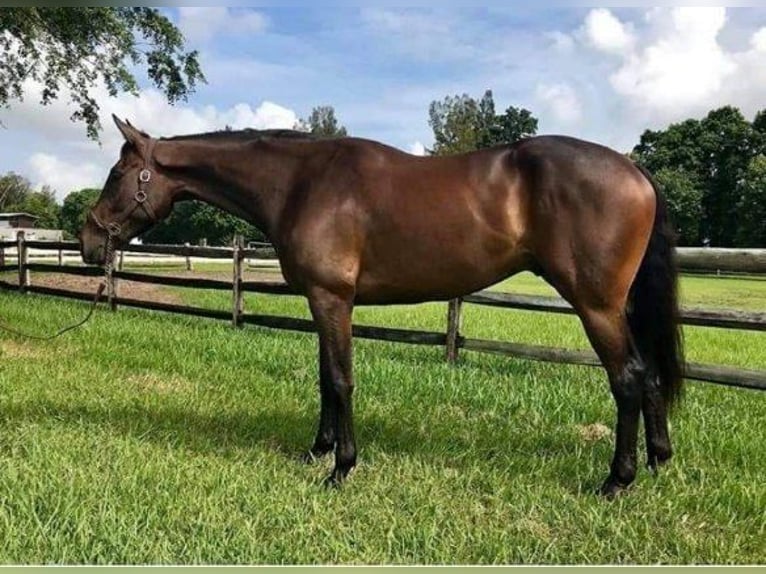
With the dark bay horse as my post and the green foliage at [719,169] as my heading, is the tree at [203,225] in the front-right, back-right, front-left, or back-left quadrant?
front-left

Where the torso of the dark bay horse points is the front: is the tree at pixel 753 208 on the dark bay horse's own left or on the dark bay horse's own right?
on the dark bay horse's own right

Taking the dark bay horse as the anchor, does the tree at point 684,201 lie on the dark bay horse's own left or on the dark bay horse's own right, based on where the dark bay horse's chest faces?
on the dark bay horse's own right

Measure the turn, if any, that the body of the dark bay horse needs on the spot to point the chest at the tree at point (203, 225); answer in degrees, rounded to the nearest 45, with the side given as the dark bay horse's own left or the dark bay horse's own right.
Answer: approximately 90° to the dark bay horse's own right

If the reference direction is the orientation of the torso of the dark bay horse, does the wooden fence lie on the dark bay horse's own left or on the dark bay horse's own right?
on the dark bay horse's own right

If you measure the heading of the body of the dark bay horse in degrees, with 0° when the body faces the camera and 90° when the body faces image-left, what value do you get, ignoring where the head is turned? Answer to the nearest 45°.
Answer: approximately 90°

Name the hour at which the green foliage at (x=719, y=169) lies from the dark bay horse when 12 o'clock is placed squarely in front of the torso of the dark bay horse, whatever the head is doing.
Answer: The green foliage is roughly at 4 o'clock from the dark bay horse.
